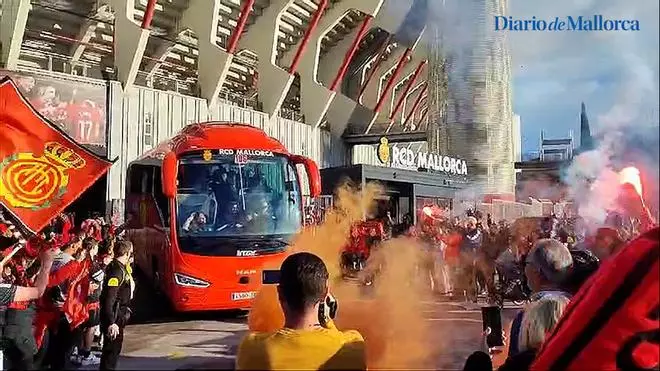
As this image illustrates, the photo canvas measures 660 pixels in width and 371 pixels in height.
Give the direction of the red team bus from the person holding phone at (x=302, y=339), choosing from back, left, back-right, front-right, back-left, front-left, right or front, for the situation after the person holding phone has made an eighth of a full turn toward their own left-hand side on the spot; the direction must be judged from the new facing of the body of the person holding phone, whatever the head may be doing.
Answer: front-right

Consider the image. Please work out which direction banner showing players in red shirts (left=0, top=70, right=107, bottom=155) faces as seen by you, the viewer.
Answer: facing the viewer and to the right of the viewer

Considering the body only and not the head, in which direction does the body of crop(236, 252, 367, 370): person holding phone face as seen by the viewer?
away from the camera

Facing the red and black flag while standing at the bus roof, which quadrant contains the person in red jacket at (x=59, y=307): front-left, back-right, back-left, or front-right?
front-right

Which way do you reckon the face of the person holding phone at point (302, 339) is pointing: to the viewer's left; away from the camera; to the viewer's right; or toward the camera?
away from the camera

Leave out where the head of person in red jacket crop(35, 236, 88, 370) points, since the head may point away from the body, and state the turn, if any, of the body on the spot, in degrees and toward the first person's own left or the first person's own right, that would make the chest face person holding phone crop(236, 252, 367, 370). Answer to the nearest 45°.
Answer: approximately 90° to the first person's own right

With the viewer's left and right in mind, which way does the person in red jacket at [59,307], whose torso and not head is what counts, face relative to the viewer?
facing to the right of the viewer

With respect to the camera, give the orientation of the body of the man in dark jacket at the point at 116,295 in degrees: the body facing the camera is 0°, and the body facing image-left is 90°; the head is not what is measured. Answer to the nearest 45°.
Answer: approximately 270°

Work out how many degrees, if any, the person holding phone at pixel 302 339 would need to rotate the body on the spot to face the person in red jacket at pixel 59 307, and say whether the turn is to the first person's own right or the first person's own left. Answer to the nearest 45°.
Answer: approximately 45° to the first person's own left

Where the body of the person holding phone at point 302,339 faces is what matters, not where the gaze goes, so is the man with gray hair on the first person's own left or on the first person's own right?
on the first person's own right

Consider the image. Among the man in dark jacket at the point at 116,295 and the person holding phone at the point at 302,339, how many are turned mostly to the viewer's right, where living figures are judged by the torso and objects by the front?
1

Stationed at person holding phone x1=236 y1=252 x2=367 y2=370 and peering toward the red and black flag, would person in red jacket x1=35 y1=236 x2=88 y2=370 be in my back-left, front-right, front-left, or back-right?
back-left

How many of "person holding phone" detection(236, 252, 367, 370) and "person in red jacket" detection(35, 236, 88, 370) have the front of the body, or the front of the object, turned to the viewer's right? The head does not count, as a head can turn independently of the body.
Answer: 1
